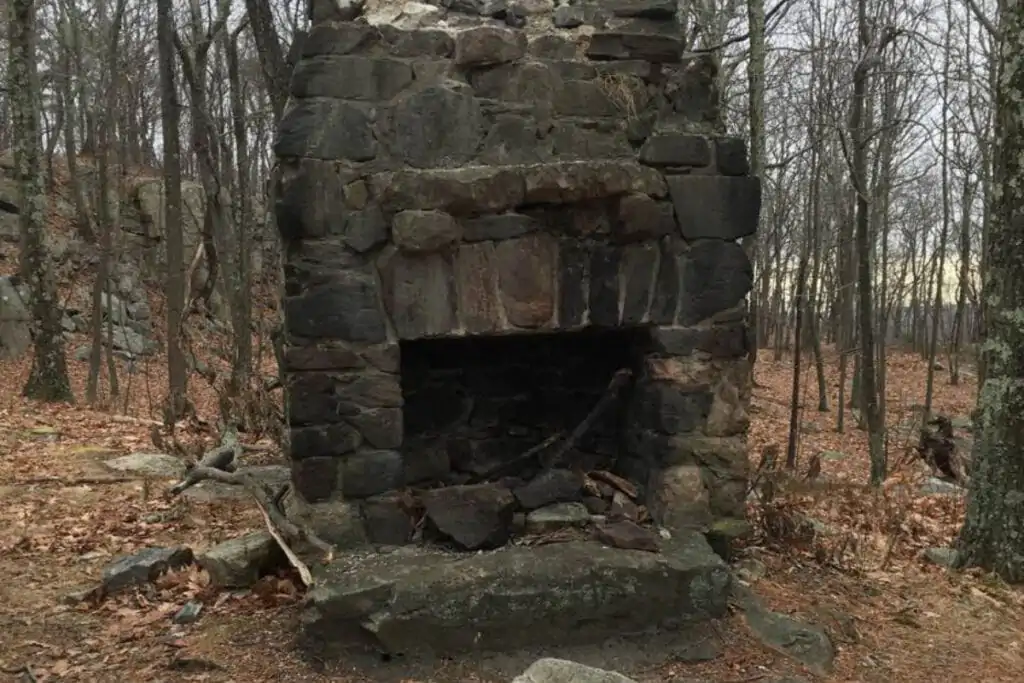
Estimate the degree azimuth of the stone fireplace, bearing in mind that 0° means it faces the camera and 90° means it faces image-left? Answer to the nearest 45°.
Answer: approximately 0°

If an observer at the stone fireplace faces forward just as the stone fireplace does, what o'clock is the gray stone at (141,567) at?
The gray stone is roughly at 3 o'clock from the stone fireplace.

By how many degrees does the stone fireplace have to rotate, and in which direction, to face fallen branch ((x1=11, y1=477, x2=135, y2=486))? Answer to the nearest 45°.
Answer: approximately 135° to its right

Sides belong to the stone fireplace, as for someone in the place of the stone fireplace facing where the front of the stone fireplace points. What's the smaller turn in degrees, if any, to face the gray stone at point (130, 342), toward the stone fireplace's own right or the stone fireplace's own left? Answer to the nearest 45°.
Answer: approximately 135° to the stone fireplace's own right

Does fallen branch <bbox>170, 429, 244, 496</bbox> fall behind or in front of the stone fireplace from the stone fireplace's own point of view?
behind

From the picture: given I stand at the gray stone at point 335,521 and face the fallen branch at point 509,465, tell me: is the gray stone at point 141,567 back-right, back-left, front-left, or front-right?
back-left
